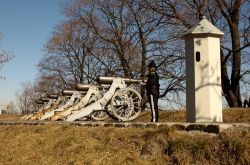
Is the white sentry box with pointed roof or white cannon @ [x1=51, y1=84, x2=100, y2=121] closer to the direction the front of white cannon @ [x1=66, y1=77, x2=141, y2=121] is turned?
the white sentry box with pointed roof

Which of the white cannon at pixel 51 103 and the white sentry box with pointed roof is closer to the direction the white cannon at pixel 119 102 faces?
the white sentry box with pointed roof

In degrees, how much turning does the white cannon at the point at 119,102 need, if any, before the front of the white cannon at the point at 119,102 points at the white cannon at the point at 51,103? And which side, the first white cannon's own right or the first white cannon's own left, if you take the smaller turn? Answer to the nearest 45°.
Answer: approximately 90° to the first white cannon's own left

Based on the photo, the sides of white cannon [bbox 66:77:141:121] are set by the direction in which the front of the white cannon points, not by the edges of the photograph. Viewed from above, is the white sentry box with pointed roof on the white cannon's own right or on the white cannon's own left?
on the white cannon's own right

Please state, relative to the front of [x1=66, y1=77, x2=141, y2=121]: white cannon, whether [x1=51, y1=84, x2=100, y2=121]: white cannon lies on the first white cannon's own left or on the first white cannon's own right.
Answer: on the first white cannon's own left

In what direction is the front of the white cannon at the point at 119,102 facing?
to the viewer's right
